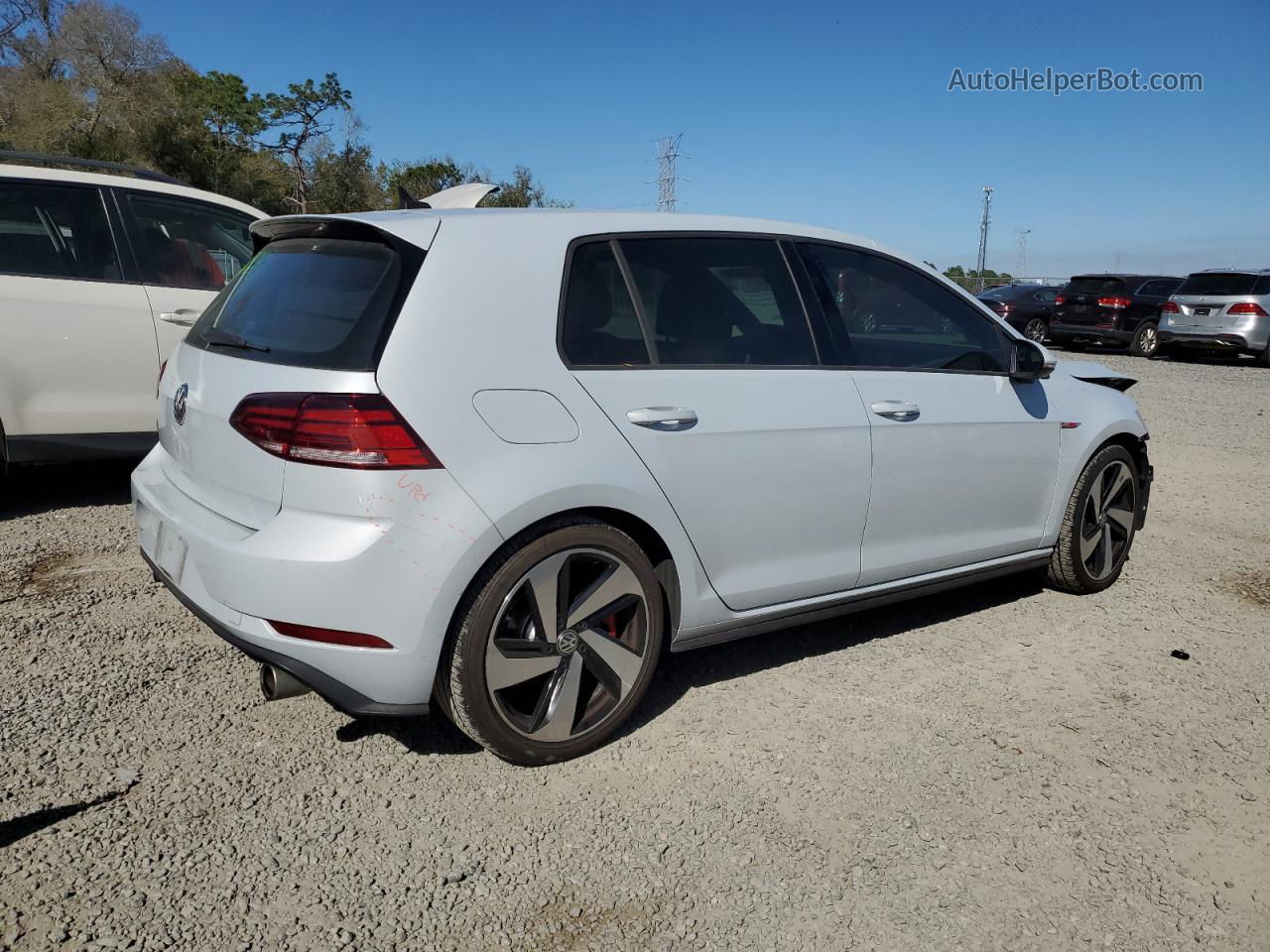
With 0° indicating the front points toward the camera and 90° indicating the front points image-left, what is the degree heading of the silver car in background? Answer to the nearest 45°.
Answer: approximately 225°

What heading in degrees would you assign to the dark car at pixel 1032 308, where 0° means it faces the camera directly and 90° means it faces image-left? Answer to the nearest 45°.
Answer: approximately 225°

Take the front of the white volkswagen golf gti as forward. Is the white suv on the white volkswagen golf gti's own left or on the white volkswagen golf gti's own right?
on the white volkswagen golf gti's own left

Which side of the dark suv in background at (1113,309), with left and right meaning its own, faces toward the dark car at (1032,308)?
left

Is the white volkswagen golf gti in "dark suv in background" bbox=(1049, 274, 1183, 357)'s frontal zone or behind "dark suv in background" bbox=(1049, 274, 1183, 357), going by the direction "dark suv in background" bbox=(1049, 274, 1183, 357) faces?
behind

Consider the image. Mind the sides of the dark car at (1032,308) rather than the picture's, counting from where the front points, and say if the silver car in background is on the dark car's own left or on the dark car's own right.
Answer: on the dark car's own right

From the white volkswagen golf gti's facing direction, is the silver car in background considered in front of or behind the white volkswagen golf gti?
in front
